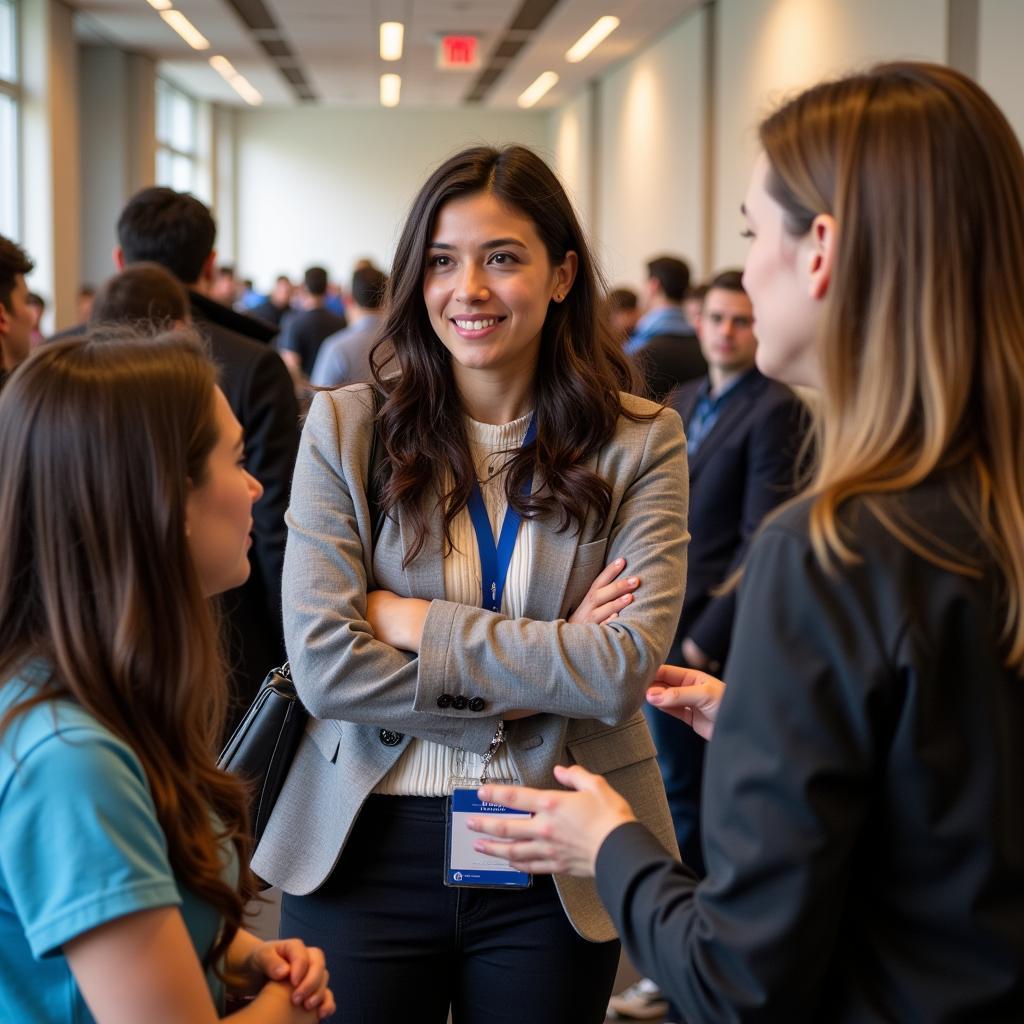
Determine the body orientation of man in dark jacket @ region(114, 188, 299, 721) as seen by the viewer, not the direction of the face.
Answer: away from the camera

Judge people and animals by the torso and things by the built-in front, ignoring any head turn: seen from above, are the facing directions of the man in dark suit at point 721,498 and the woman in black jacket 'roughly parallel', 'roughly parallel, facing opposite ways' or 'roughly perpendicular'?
roughly perpendicular

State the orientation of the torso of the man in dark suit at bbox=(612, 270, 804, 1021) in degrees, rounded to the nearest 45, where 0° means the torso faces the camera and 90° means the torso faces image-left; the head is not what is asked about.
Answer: approximately 45°

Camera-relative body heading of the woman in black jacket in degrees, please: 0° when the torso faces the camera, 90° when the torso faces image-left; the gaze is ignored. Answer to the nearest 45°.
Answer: approximately 135°

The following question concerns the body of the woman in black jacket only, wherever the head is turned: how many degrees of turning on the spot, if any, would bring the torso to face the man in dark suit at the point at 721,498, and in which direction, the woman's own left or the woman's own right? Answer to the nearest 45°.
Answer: approximately 45° to the woman's own right

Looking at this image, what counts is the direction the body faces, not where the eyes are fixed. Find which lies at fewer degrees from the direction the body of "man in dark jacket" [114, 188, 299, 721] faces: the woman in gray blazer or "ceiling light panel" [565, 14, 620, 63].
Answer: the ceiling light panel

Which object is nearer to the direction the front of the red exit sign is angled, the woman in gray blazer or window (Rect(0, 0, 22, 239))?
the woman in gray blazer

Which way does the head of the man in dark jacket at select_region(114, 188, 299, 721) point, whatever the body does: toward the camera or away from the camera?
away from the camera
